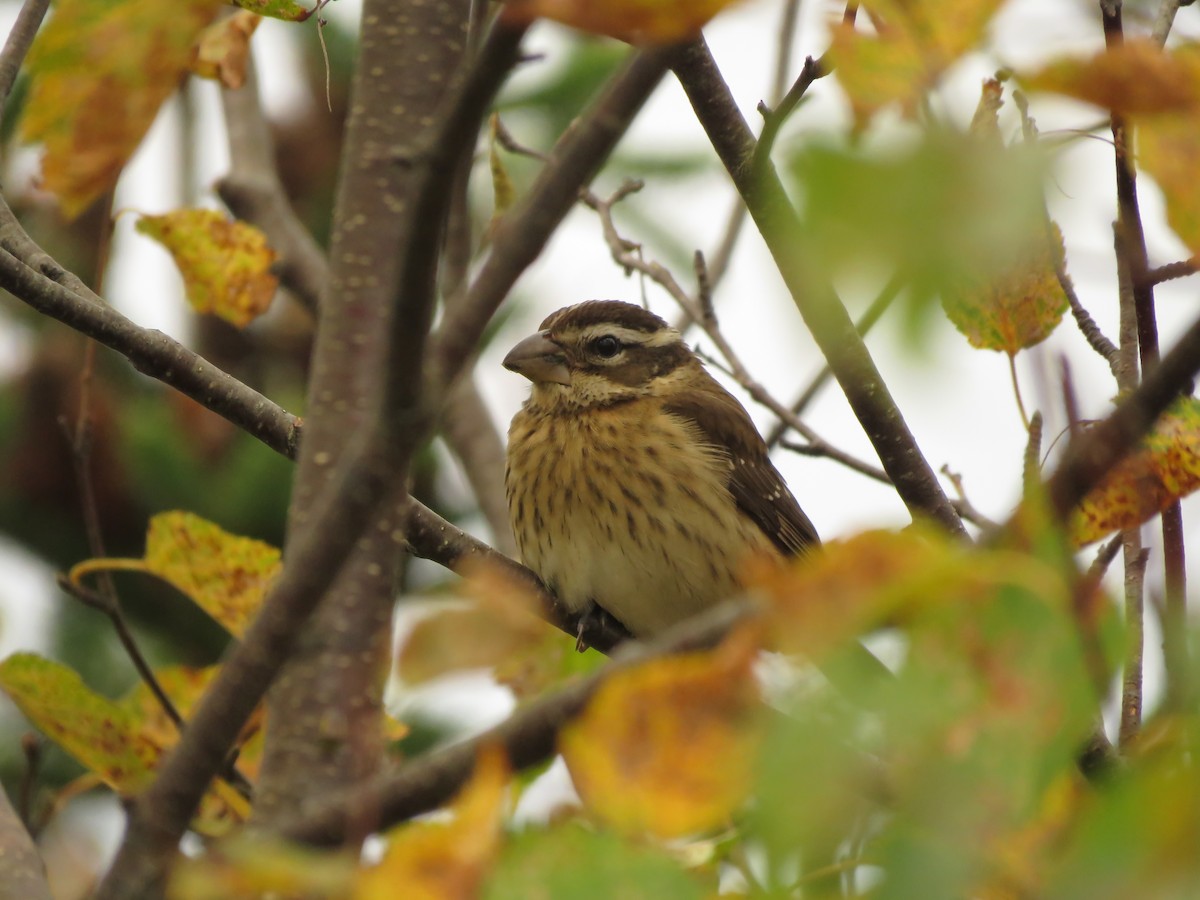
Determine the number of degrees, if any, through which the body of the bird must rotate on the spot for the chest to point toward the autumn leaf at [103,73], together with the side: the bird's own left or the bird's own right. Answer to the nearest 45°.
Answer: approximately 45° to the bird's own left

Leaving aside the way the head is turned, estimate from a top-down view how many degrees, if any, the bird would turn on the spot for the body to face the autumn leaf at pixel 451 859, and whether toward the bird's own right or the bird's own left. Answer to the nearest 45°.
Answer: approximately 45° to the bird's own left

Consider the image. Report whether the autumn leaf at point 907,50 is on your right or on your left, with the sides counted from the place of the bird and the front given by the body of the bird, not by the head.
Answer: on your left

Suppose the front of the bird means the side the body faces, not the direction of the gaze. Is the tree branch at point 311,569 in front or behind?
in front

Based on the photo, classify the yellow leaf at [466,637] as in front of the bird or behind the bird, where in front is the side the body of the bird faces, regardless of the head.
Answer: in front

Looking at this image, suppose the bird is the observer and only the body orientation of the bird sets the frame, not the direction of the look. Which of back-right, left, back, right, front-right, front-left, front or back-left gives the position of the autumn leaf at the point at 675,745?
front-left

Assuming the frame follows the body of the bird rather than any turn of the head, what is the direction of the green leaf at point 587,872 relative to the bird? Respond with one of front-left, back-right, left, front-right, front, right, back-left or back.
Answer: front-left

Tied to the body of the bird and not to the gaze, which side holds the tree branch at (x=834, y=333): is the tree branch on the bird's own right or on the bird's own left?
on the bird's own left

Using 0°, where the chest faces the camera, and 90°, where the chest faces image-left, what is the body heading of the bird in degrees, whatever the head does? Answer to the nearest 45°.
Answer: approximately 45°
